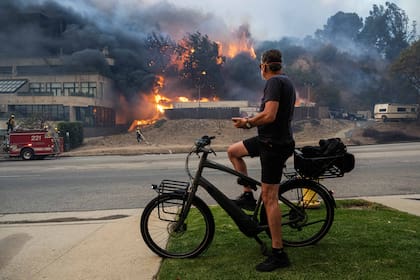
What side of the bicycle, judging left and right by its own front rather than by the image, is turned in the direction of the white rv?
right

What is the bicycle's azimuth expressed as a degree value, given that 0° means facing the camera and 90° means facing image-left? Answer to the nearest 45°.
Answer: approximately 90°

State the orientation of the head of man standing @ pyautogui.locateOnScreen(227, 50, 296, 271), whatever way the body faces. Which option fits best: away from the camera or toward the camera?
away from the camera

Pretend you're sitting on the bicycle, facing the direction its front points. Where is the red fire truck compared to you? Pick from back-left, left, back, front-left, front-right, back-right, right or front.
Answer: front-right

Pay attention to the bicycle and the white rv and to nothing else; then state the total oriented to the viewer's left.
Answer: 2

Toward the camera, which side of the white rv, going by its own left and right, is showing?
left

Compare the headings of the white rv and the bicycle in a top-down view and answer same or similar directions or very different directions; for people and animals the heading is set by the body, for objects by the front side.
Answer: same or similar directions

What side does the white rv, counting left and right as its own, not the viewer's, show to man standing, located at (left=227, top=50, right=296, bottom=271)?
left
